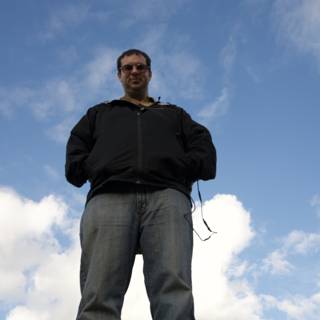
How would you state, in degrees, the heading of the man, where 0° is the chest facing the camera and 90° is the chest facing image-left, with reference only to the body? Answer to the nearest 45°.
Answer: approximately 0°
